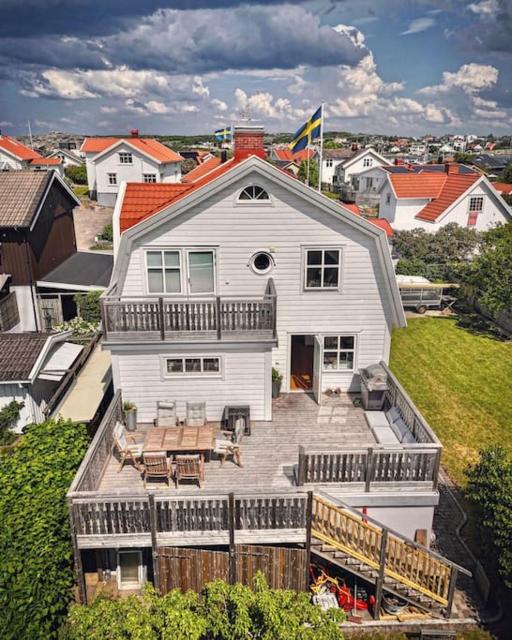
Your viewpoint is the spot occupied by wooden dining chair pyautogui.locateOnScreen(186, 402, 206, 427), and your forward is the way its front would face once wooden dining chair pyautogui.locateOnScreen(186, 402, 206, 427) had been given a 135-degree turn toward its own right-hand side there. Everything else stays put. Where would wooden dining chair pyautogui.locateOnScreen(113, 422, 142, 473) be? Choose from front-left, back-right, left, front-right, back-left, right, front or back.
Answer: left

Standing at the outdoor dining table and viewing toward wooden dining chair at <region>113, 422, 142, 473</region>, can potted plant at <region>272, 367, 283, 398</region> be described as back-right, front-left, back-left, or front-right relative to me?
back-right

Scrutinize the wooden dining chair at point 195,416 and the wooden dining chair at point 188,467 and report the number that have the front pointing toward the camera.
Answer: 1

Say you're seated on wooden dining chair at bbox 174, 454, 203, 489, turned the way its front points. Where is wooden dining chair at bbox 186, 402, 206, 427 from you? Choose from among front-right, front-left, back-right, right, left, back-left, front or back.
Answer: front

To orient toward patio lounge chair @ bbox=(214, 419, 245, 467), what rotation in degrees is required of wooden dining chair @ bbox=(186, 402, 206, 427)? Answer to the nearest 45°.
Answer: approximately 45° to its left

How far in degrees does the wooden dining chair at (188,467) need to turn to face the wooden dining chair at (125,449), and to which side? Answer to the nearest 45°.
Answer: approximately 45° to its left

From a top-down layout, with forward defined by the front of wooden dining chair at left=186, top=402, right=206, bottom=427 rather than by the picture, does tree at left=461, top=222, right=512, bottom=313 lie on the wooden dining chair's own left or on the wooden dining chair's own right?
on the wooden dining chair's own left

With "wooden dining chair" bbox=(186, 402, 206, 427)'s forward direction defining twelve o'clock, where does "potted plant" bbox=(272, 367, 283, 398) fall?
The potted plant is roughly at 8 o'clock from the wooden dining chair.

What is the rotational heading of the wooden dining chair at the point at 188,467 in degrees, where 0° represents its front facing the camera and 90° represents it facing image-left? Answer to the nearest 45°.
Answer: approximately 180°

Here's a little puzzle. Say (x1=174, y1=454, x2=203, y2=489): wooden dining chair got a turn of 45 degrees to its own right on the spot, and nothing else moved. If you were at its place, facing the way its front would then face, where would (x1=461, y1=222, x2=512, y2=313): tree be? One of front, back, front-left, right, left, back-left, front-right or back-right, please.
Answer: front

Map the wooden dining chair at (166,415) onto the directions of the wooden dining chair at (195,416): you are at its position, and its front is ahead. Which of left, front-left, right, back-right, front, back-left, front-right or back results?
right

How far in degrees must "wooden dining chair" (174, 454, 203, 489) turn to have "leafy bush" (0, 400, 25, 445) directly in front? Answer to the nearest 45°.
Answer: approximately 45° to its left

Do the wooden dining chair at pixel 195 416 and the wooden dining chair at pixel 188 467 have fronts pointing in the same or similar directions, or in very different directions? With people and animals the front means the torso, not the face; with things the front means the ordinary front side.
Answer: very different directions

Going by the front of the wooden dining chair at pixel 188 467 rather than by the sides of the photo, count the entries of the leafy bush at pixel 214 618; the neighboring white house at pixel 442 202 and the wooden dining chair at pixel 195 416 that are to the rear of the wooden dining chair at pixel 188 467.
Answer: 1

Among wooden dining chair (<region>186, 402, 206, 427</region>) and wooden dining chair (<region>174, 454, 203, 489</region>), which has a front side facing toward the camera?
wooden dining chair (<region>186, 402, 206, 427</region>)

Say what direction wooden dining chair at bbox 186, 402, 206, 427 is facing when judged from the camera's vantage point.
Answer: facing the viewer

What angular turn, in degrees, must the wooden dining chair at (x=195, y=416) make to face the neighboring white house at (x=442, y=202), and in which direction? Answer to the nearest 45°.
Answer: approximately 135° to its left

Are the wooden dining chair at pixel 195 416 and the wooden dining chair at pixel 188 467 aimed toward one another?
yes

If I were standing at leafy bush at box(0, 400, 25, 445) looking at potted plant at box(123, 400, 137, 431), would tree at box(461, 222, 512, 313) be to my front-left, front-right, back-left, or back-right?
front-left

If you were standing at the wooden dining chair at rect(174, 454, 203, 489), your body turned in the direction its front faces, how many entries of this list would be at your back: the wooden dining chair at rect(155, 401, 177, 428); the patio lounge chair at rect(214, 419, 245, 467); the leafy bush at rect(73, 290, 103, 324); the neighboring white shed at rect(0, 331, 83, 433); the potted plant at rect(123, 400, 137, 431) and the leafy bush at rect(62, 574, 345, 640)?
1
